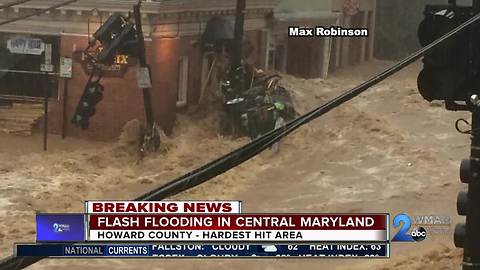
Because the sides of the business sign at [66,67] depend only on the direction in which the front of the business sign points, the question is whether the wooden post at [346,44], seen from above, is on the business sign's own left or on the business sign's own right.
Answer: on the business sign's own left

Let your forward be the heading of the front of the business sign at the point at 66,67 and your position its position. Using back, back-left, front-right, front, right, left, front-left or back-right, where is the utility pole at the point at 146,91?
front-left

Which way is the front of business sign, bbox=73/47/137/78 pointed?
toward the camera

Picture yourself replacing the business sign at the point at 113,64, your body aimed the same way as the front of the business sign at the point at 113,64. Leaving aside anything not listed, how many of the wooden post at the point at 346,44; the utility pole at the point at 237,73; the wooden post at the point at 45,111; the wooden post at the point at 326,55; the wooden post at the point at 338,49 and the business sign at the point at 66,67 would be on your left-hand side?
4

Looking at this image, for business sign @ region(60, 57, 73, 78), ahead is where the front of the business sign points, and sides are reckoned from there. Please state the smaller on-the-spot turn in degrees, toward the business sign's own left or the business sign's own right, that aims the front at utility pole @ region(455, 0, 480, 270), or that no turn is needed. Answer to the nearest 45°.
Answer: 0° — it already faces it

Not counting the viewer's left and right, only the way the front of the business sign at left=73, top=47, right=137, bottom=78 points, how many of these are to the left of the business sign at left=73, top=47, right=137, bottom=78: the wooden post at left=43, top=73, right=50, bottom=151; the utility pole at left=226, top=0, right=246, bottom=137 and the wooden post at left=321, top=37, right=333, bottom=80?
2

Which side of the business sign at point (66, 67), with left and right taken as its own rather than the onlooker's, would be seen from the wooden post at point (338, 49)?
left

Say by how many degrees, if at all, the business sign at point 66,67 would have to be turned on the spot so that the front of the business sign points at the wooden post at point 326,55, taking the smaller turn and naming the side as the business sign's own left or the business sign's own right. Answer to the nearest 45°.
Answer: approximately 90° to the business sign's own left

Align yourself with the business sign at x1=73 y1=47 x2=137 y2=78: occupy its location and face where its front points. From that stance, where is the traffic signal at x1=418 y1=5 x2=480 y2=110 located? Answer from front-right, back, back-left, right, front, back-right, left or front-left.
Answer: front

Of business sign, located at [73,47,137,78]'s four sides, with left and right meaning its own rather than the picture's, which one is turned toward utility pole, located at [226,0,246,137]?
left

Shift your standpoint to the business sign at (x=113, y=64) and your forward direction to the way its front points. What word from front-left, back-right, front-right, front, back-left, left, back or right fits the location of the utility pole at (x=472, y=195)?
front

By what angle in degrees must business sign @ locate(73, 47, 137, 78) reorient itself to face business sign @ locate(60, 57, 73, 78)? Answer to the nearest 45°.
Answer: approximately 135° to its right

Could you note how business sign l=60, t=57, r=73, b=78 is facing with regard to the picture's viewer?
facing the viewer
